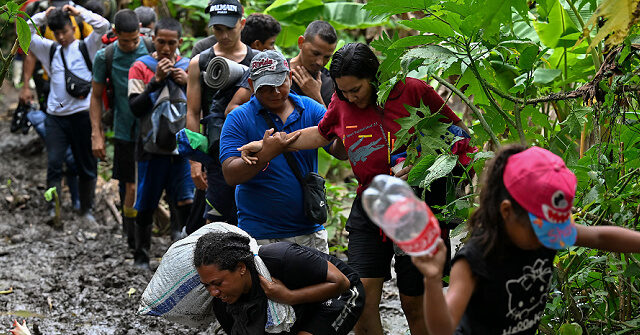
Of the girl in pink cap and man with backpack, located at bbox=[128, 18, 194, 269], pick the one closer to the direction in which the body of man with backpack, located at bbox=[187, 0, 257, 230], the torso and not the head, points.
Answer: the girl in pink cap

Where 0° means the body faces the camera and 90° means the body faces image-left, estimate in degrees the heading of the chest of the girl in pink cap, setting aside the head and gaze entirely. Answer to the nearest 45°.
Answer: approximately 315°

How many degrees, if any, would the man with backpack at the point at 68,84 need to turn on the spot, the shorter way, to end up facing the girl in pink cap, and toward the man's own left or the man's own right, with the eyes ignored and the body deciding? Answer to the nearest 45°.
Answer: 0° — they already face them

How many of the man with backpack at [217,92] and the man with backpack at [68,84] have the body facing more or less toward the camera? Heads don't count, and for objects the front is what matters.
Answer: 2

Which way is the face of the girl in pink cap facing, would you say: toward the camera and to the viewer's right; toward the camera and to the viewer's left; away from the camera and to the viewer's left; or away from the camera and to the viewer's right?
toward the camera and to the viewer's right

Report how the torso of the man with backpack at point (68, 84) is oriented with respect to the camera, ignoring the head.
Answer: toward the camera

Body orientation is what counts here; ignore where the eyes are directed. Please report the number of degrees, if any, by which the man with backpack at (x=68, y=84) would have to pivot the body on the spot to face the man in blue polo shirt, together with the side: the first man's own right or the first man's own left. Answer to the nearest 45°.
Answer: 0° — they already face them

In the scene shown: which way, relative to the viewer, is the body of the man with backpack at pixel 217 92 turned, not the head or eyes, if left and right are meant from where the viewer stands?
facing the viewer

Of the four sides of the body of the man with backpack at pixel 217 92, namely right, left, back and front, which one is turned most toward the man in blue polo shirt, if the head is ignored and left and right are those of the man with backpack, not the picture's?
front
